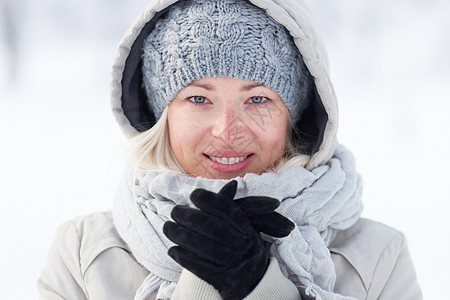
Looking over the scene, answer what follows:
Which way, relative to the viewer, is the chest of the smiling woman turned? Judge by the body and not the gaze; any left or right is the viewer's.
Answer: facing the viewer

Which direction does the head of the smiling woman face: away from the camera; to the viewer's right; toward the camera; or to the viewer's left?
toward the camera
